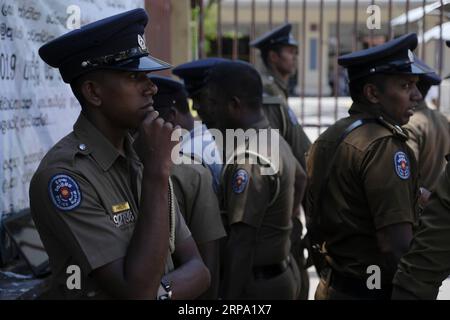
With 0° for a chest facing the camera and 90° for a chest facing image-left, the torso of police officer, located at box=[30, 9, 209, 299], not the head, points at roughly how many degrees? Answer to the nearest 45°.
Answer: approximately 315°

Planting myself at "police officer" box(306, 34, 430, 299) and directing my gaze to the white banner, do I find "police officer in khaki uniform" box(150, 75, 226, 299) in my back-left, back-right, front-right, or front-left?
front-left

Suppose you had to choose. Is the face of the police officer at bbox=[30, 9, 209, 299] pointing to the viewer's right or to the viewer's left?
to the viewer's right

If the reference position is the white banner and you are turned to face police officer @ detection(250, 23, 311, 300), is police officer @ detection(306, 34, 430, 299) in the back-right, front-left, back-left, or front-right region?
front-right

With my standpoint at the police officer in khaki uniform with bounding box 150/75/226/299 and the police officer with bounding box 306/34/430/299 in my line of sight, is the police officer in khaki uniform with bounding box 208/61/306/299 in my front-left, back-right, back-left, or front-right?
front-left

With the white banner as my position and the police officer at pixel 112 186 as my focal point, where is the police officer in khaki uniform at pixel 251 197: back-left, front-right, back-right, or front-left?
front-left

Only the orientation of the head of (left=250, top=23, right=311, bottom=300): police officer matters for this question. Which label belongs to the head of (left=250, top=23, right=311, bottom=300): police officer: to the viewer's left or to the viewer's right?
to the viewer's right

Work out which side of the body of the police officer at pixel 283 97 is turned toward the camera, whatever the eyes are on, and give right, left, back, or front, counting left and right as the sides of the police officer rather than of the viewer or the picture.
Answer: right

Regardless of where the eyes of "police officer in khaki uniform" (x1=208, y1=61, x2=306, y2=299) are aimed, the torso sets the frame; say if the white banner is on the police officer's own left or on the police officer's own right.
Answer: on the police officer's own left
